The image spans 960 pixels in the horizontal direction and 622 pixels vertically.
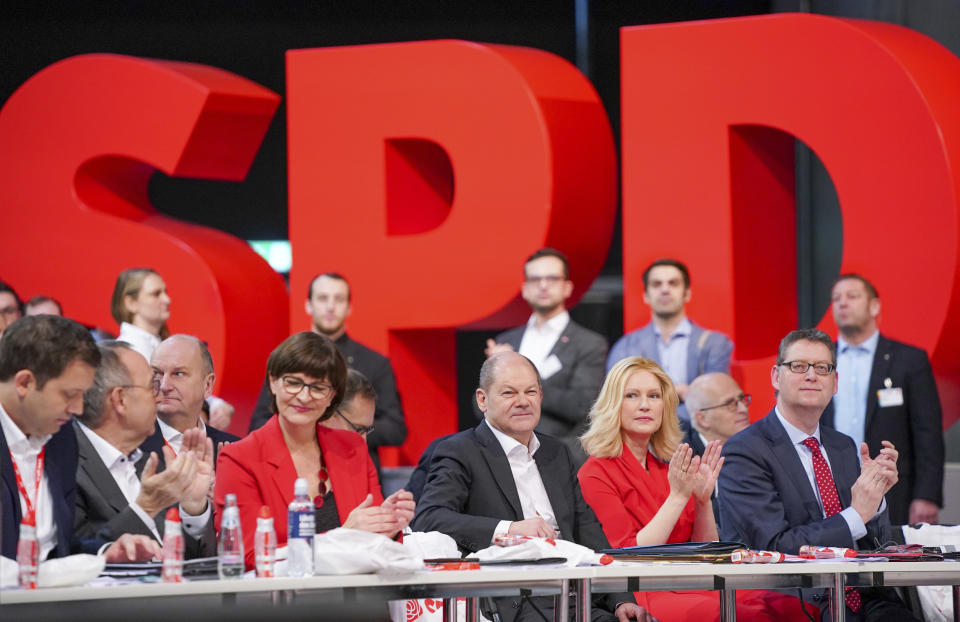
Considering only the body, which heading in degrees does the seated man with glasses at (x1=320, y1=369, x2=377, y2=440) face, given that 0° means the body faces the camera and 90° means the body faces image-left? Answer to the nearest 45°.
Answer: approximately 315°

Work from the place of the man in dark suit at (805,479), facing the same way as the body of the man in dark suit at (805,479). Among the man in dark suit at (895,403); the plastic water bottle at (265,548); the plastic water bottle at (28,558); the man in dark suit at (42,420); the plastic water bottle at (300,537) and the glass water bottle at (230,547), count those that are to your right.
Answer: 5

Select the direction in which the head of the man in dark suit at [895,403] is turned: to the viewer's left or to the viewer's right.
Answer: to the viewer's left

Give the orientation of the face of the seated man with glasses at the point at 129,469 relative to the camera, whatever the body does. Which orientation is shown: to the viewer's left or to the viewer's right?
to the viewer's right

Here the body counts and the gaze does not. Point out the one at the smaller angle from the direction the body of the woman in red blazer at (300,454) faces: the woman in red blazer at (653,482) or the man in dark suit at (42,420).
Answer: the woman in red blazer

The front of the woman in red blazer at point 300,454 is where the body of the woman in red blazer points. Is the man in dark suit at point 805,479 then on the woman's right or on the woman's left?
on the woman's left

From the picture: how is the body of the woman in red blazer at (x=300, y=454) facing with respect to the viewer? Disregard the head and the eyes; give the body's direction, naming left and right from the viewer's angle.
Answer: facing the viewer and to the right of the viewer

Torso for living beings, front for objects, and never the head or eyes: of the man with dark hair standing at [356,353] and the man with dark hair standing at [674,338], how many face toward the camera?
2

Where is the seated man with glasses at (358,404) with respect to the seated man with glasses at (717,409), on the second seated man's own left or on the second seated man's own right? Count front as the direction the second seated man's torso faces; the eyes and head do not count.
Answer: on the second seated man's own right

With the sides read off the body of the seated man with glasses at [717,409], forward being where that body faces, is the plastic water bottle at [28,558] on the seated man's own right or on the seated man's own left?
on the seated man's own right

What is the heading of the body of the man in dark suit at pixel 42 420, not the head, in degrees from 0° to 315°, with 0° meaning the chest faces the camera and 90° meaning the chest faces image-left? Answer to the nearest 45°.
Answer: approximately 315°

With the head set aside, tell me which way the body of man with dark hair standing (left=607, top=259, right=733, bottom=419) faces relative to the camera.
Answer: toward the camera

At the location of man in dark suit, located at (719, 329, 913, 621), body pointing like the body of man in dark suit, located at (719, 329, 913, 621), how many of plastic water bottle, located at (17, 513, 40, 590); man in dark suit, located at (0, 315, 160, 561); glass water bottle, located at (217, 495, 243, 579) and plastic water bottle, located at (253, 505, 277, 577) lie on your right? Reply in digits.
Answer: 4

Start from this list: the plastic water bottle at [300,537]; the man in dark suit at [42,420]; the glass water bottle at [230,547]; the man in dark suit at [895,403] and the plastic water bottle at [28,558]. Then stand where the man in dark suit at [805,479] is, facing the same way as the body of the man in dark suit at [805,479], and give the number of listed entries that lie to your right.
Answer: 4

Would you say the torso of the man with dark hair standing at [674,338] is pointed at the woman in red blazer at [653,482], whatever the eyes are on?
yes
